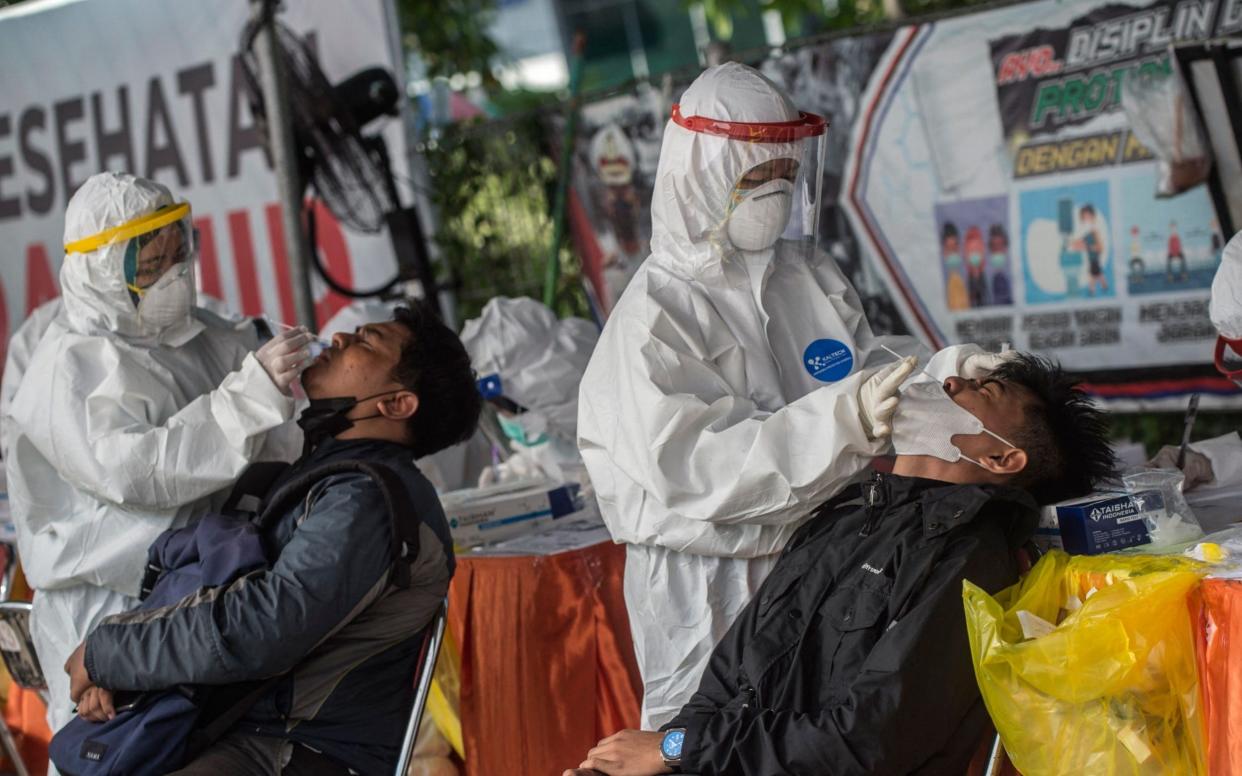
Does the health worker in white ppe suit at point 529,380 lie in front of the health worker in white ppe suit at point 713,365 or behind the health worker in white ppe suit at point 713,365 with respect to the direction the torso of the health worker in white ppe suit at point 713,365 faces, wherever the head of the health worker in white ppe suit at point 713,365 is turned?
behind

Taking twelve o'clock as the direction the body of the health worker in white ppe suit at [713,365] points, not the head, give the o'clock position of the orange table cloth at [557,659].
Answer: The orange table cloth is roughly at 6 o'clock from the health worker in white ppe suit.

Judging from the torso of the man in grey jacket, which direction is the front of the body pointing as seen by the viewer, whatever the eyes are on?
to the viewer's left

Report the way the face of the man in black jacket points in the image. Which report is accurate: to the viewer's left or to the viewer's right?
to the viewer's left

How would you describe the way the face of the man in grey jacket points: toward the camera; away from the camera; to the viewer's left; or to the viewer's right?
to the viewer's left

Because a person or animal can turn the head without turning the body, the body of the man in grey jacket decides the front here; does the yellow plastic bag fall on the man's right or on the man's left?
on the man's left

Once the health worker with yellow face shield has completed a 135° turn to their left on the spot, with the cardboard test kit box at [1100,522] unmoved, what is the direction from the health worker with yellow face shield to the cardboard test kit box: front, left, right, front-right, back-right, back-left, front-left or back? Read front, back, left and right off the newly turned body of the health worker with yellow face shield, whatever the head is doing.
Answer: back-right

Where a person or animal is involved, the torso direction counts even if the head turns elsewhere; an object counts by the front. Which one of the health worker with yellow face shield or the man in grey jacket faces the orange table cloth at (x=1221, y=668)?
the health worker with yellow face shield

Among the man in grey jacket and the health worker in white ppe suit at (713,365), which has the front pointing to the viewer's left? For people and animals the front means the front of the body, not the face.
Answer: the man in grey jacket

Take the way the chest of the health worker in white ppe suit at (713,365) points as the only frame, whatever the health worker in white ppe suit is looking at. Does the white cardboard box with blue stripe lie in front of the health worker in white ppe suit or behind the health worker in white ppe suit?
behind

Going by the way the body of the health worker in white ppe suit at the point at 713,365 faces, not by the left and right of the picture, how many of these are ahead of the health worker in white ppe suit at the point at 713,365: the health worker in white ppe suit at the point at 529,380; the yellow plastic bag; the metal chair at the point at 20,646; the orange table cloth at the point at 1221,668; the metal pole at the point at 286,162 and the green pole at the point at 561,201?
2

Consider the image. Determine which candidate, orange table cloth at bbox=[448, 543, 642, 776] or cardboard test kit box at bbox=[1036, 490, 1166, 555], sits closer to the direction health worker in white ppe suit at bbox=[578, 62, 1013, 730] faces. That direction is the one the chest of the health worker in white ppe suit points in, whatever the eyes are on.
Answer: the cardboard test kit box

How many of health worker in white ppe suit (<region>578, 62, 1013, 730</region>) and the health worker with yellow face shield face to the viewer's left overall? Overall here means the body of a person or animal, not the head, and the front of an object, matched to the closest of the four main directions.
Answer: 0

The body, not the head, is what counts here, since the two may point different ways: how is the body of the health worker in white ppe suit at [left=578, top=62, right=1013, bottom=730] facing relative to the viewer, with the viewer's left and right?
facing the viewer and to the right of the viewer

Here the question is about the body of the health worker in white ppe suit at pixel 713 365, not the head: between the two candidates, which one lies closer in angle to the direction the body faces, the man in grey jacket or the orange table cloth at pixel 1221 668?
the orange table cloth
